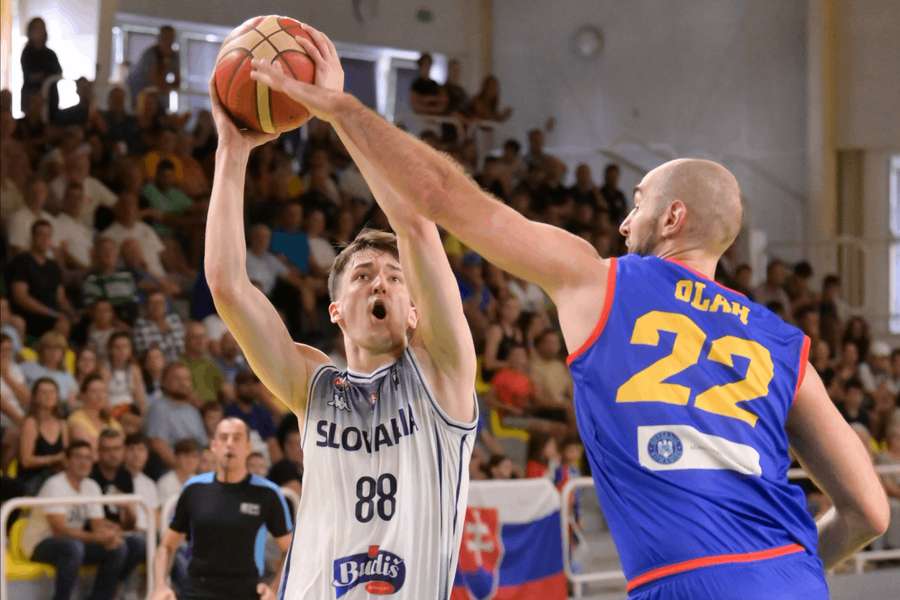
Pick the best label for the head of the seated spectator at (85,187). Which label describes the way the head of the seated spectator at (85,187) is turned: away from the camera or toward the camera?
toward the camera

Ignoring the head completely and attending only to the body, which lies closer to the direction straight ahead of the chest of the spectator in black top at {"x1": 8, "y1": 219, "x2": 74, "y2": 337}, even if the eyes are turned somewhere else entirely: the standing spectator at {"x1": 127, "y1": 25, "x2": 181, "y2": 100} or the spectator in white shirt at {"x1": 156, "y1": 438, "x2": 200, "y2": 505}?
the spectator in white shirt

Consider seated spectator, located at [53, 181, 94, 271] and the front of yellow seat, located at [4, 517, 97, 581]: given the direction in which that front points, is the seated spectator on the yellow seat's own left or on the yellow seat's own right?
on the yellow seat's own left

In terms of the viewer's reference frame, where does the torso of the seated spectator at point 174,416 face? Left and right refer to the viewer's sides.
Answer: facing the viewer and to the right of the viewer

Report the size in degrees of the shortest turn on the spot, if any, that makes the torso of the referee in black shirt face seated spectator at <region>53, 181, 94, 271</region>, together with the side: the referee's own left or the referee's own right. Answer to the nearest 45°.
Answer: approximately 180°

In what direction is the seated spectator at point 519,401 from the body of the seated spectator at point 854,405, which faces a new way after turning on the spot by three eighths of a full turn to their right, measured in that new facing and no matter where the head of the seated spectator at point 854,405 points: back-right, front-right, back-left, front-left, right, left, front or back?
left

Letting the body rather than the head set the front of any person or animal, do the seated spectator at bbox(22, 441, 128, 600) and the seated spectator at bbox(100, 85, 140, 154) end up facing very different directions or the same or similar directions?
same or similar directions

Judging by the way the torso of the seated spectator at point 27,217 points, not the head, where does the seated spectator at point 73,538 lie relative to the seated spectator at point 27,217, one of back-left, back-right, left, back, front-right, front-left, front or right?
front-right

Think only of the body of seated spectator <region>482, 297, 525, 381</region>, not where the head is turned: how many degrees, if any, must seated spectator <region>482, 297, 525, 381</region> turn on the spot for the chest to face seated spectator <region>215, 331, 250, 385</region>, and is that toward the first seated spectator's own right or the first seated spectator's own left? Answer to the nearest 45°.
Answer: approximately 90° to the first seated spectator's own right

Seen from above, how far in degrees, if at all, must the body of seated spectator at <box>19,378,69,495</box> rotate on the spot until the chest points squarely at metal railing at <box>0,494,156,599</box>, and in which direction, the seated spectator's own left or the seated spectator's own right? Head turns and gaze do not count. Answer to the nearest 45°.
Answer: approximately 45° to the seated spectator's own right

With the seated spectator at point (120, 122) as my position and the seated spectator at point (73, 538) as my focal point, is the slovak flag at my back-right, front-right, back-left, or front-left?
front-left

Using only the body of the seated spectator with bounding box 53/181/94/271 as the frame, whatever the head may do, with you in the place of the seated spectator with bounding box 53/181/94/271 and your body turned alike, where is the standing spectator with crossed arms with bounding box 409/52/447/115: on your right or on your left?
on your left

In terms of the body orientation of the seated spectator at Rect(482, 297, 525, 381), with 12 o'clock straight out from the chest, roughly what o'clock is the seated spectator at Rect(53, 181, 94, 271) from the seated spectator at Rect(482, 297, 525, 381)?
the seated spectator at Rect(53, 181, 94, 271) is roughly at 4 o'clock from the seated spectator at Rect(482, 297, 525, 381).

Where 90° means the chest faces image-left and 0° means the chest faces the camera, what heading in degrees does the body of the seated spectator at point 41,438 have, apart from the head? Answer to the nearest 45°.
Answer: approximately 315°

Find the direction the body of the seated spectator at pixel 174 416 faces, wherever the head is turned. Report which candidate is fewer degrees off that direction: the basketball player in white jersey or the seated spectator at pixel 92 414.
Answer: the basketball player in white jersey

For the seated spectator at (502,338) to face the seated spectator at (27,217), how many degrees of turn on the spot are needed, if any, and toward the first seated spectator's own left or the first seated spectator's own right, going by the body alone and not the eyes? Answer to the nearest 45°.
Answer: approximately 135° to the first seated spectator's own right
